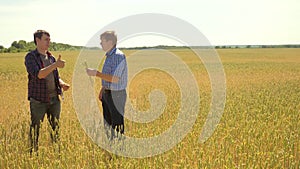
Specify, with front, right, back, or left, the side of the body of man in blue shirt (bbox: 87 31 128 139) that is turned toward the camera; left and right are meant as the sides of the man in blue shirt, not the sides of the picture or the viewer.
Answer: left

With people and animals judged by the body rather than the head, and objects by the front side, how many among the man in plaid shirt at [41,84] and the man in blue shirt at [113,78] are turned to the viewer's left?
1

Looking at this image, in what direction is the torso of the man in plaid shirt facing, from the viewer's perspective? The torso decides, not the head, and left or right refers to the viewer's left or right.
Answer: facing the viewer and to the right of the viewer

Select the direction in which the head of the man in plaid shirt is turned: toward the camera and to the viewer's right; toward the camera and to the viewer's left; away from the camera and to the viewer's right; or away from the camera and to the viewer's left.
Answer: toward the camera and to the viewer's right

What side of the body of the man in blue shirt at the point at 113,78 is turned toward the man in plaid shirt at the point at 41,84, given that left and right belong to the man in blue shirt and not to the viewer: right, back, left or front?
front
